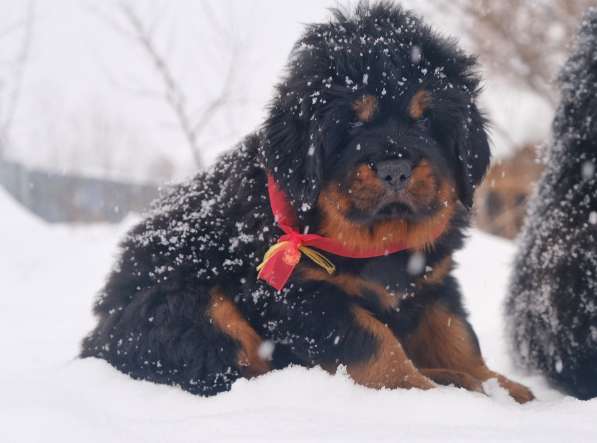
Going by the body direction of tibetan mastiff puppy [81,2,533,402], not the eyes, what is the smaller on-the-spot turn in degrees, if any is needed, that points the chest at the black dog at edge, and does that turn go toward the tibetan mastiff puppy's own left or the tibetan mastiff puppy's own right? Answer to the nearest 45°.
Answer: approximately 45° to the tibetan mastiff puppy's own left

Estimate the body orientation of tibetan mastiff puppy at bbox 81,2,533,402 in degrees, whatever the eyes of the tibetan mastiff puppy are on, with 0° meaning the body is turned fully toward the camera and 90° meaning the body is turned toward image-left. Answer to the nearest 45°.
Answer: approximately 315°

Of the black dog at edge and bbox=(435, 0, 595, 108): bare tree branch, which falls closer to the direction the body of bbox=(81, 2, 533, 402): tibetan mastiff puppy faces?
the black dog at edge

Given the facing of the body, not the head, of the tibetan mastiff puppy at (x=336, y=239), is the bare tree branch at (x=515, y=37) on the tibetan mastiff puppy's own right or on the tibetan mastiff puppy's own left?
on the tibetan mastiff puppy's own left
